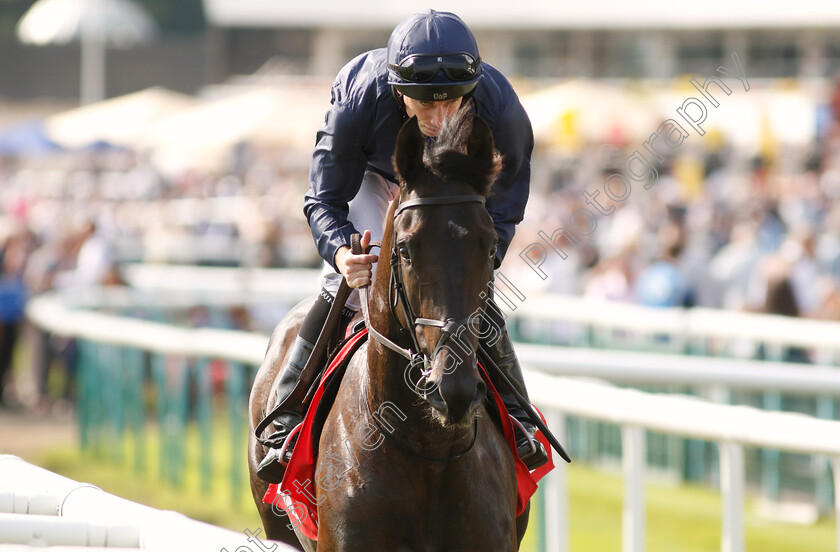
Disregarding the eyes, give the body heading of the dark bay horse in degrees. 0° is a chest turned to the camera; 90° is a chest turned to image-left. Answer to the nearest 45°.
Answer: approximately 0°

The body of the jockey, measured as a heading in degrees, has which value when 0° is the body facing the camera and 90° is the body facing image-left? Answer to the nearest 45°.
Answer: approximately 0°

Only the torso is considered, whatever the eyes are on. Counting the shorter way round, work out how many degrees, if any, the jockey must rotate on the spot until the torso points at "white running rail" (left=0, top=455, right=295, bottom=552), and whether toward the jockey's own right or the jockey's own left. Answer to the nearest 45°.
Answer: approximately 45° to the jockey's own right
